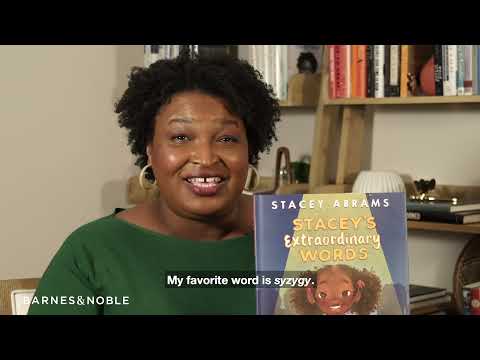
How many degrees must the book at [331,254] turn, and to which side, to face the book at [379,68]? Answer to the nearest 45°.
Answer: approximately 180°

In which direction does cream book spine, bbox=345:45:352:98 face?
toward the camera

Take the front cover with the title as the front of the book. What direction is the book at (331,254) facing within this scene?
toward the camera

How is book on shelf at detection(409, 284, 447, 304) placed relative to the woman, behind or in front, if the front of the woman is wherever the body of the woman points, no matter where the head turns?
behind

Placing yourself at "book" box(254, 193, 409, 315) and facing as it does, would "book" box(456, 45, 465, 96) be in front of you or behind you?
behind

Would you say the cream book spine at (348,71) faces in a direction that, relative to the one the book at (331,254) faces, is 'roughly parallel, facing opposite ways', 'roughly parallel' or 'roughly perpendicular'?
roughly parallel
